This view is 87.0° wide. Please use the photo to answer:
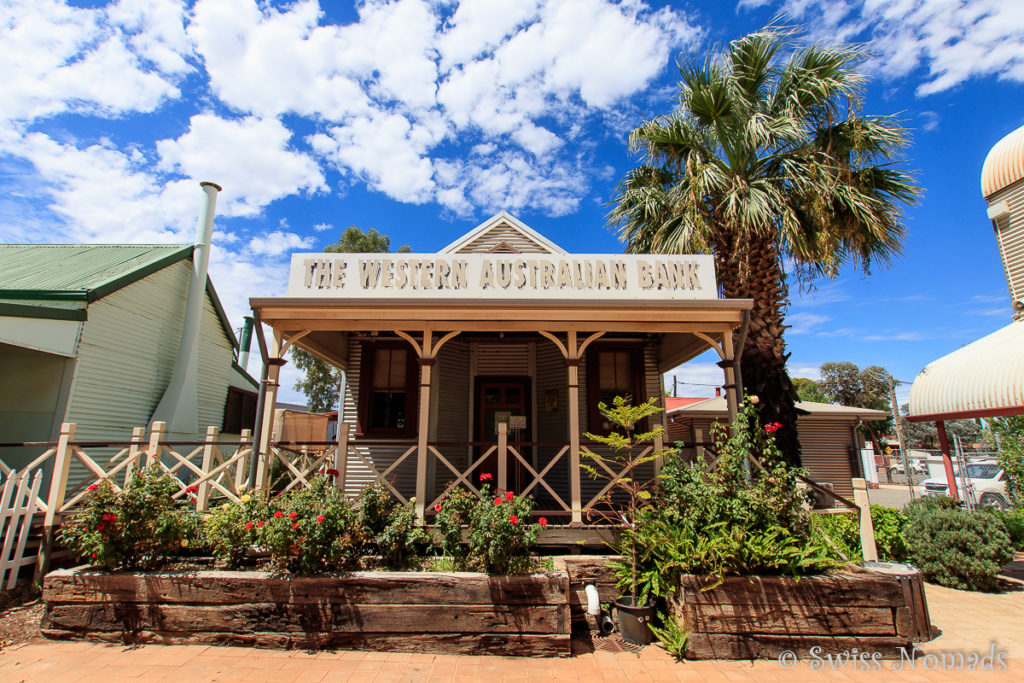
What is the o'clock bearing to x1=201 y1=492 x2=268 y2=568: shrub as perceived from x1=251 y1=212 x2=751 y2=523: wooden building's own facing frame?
The shrub is roughly at 2 o'clock from the wooden building.

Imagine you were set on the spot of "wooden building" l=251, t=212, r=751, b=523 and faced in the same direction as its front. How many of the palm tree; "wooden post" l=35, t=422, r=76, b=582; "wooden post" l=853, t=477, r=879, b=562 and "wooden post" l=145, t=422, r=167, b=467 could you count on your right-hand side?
2

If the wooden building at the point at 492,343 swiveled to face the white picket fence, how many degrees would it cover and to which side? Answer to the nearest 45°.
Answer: approximately 90° to its right

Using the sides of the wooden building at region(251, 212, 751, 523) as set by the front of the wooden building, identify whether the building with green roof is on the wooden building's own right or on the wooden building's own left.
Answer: on the wooden building's own right

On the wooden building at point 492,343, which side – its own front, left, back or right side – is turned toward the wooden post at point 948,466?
left

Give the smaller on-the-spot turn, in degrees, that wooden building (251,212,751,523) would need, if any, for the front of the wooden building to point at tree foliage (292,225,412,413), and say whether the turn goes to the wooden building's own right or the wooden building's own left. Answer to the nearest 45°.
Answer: approximately 135° to the wooden building's own right

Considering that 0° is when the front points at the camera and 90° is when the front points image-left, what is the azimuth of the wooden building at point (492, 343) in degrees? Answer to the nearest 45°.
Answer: approximately 0°

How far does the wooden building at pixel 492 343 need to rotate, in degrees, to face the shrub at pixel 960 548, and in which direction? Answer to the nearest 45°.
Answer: approximately 90° to its left

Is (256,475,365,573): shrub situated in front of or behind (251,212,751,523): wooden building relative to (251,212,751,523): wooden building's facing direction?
in front
